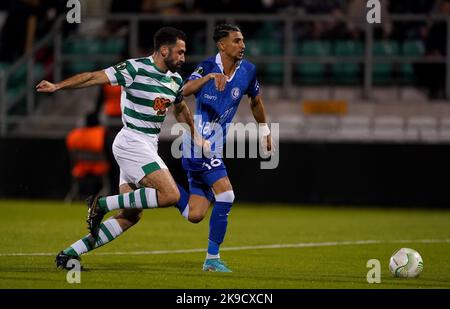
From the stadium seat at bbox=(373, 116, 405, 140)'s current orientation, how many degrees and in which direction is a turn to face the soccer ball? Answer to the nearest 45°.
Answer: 0° — it already faces it

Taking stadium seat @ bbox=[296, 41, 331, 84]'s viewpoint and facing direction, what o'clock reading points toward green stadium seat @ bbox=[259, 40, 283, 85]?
The green stadium seat is roughly at 3 o'clock from the stadium seat.

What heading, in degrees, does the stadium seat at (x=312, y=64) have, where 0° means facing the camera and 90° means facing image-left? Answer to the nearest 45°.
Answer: approximately 0°

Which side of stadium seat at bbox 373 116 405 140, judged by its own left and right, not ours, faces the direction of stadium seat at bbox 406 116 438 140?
left

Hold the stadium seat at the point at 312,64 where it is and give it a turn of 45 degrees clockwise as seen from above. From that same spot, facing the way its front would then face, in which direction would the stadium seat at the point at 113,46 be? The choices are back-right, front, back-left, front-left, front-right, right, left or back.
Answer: front-right

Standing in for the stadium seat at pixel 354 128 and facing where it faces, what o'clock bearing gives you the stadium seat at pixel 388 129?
the stadium seat at pixel 388 129 is roughly at 9 o'clock from the stadium seat at pixel 354 128.

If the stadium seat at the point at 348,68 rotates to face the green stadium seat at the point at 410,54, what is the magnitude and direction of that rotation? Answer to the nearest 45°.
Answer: approximately 90° to its left
